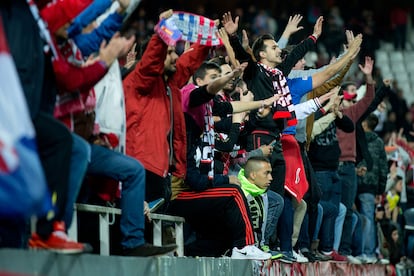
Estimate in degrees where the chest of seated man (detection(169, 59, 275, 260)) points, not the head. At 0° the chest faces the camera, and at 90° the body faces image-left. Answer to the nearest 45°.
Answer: approximately 270°
